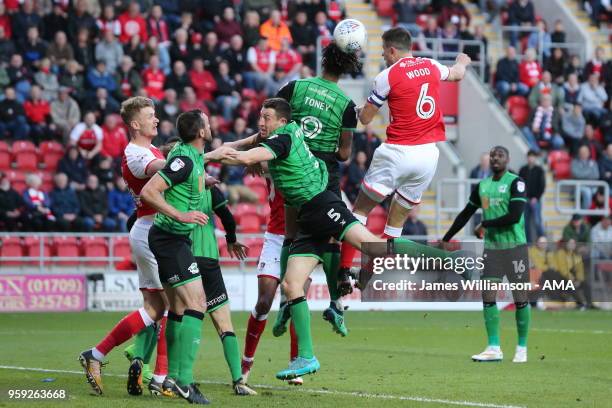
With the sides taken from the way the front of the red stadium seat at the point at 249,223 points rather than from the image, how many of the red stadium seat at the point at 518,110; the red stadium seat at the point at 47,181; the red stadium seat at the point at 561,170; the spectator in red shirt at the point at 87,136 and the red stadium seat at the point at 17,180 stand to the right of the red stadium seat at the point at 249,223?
3

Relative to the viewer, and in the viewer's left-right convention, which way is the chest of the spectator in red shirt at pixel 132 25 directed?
facing the viewer

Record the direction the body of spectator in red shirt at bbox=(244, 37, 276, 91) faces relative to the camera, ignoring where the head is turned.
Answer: toward the camera

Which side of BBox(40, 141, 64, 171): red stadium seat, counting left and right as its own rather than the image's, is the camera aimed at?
front

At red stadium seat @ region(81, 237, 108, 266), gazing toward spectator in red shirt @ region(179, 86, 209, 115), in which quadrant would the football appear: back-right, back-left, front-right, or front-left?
back-right

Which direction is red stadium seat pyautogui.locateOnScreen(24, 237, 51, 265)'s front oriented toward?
toward the camera

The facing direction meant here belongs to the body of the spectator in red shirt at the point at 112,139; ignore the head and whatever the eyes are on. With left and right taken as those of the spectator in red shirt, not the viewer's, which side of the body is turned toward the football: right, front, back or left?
front

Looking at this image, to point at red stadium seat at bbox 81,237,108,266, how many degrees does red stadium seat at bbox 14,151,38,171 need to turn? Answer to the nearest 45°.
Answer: approximately 45° to its left

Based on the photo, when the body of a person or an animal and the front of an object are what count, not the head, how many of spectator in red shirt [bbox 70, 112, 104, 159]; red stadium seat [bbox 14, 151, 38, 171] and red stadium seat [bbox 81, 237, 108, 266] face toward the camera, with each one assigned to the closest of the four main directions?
3

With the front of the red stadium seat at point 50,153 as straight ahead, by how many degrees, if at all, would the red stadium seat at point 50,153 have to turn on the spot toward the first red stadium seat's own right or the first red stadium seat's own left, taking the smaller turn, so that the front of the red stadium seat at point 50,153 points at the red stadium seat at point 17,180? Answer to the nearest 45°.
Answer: approximately 45° to the first red stadium seat's own right

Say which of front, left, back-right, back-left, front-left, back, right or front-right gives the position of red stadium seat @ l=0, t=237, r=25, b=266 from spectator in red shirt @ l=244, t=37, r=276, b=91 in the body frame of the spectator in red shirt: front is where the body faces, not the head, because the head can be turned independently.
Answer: front-right

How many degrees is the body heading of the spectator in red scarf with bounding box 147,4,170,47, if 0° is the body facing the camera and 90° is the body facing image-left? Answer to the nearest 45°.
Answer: approximately 0°
